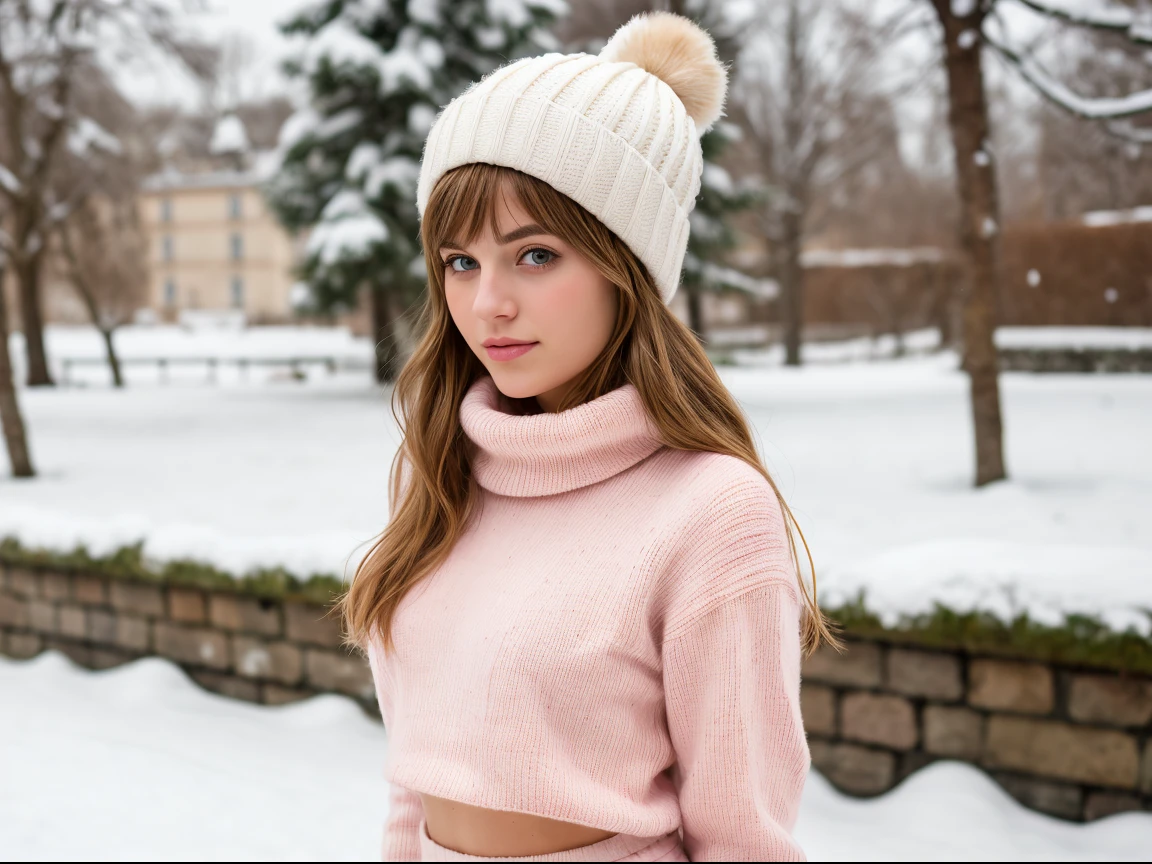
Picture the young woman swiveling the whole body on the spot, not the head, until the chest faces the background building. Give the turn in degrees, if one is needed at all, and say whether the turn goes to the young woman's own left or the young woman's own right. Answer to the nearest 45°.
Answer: approximately 135° to the young woman's own right

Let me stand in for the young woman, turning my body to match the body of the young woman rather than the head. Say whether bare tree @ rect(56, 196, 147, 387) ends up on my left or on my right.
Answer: on my right

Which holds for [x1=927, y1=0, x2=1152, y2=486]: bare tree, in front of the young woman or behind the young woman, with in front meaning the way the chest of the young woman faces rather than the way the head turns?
behind

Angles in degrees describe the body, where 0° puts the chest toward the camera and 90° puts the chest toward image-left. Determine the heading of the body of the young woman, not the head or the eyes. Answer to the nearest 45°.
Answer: approximately 45°

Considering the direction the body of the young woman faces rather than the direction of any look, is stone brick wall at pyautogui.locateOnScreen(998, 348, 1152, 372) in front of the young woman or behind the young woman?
behind

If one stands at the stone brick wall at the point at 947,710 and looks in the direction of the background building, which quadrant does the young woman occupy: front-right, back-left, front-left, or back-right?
back-left

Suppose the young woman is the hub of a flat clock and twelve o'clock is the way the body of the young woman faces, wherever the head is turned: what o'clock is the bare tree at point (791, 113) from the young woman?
The bare tree is roughly at 5 o'clock from the young woman.

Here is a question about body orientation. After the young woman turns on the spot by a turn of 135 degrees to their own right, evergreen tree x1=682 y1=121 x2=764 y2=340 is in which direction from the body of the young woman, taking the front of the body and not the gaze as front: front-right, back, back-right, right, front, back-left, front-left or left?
front
